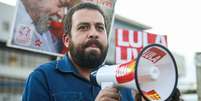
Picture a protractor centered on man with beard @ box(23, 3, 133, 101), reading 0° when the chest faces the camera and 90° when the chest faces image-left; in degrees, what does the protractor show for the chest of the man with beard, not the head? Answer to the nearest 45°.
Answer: approximately 315°

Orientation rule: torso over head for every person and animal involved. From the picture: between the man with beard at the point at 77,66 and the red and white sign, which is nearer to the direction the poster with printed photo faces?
the man with beard

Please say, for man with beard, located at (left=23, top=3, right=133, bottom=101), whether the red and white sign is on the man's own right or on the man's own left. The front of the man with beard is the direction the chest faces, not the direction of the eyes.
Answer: on the man's own left

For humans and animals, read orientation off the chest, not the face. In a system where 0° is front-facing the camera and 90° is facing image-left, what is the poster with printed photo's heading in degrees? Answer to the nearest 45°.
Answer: approximately 0°

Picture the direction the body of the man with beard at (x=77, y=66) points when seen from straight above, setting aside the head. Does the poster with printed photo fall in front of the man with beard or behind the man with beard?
behind

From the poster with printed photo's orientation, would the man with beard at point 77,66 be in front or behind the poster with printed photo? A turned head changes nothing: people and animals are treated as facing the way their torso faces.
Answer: in front
